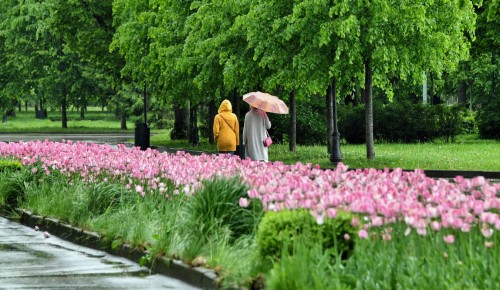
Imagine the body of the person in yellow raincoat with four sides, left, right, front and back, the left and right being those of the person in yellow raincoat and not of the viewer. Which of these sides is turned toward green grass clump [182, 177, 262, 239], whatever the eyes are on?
back

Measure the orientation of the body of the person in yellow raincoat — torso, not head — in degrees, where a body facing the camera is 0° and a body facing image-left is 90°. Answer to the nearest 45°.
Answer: approximately 180°

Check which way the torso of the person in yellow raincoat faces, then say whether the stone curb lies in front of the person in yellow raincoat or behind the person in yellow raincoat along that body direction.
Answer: behind

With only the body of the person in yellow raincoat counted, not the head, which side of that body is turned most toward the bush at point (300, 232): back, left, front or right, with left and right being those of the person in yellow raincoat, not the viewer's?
back

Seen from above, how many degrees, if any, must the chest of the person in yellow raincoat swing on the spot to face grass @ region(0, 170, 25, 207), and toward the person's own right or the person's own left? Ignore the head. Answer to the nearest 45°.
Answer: approximately 135° to the person's own left

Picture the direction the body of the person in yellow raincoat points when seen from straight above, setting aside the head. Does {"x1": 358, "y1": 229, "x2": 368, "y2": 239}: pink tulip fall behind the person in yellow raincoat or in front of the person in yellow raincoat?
behind

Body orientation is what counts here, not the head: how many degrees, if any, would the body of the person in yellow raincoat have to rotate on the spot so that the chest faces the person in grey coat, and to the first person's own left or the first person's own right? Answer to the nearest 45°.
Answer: approximately 135° to the first person's own right

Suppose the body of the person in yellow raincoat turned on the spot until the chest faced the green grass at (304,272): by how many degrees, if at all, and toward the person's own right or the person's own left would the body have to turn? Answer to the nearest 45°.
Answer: approximately 180°
